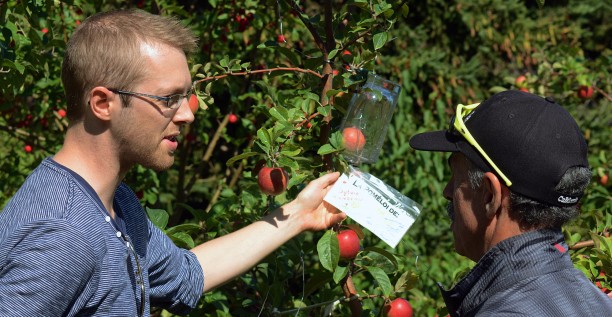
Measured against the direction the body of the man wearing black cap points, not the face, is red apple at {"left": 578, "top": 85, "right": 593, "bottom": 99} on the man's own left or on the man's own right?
on the man's own right

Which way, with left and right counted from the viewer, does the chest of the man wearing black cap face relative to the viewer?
facing away from the viewer and to the left of the viewer

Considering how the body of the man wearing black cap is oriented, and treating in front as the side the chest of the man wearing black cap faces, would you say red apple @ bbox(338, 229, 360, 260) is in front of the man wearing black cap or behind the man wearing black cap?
in front

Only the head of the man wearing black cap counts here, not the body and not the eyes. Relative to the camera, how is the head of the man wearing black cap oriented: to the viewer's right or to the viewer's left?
to the viewer's left

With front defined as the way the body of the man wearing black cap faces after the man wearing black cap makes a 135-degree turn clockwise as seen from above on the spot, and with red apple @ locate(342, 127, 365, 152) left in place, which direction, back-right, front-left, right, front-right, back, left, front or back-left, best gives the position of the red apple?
back-left

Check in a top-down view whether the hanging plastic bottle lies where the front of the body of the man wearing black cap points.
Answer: yes
